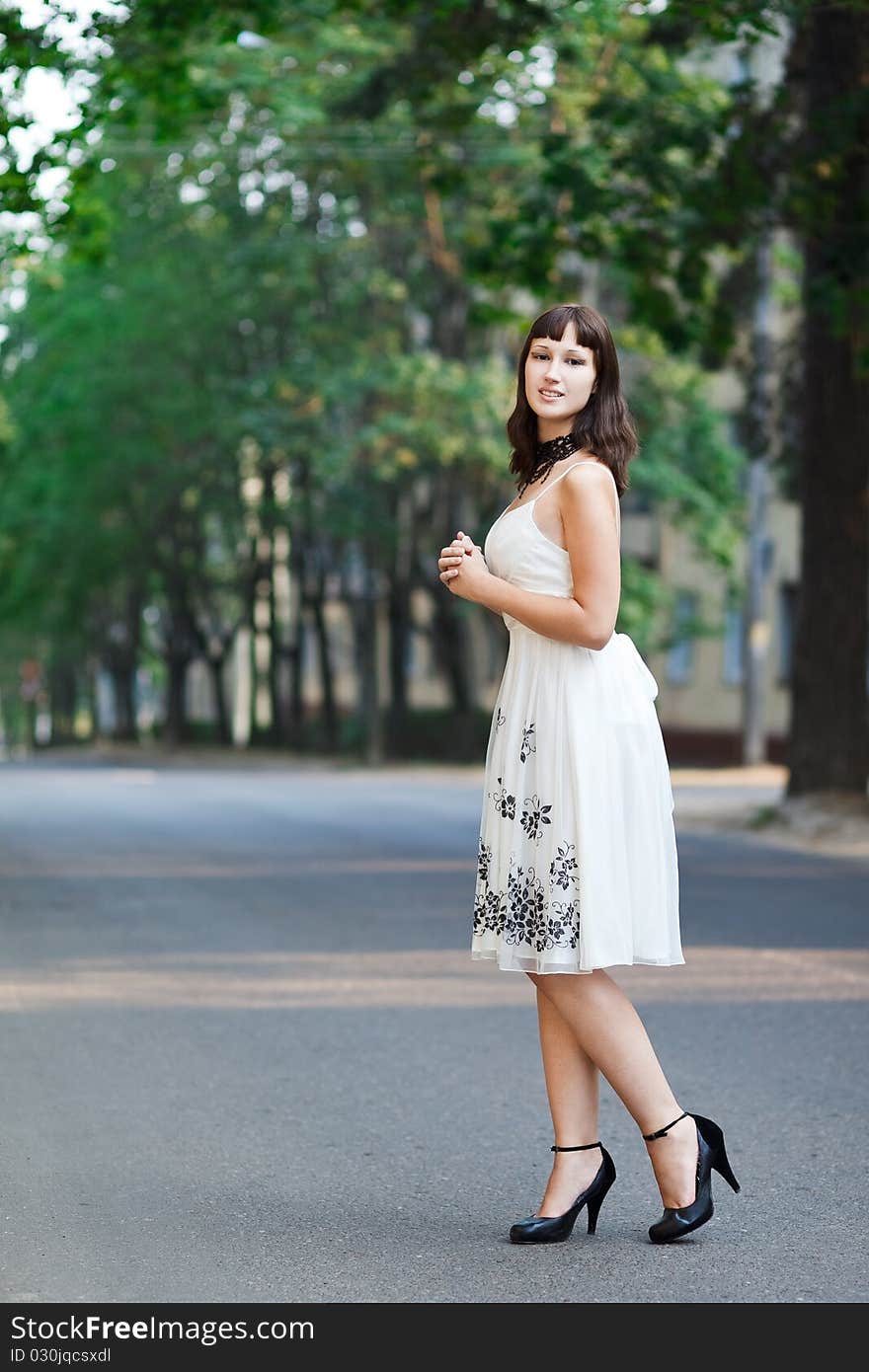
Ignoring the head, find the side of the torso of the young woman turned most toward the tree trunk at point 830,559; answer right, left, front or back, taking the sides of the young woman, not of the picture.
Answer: right

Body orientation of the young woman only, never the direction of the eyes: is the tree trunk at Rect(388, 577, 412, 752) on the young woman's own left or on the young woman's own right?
on the young woman's own right

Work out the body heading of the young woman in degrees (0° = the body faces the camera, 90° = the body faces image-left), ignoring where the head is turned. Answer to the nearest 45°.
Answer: approximately 90°

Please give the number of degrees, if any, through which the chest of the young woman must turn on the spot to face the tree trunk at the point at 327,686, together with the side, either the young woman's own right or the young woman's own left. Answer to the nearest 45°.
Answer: approximately 90° to the young woman's own right
